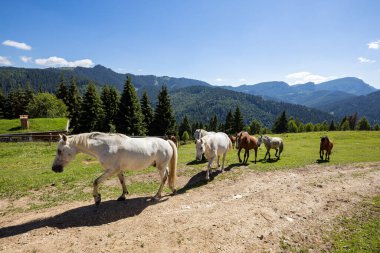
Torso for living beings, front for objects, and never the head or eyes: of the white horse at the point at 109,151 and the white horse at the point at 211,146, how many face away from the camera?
0

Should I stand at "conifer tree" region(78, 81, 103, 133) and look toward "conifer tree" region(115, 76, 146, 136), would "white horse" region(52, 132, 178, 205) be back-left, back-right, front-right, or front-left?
front-right

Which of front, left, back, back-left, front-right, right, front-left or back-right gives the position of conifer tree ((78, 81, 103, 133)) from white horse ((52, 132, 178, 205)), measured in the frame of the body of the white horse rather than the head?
right

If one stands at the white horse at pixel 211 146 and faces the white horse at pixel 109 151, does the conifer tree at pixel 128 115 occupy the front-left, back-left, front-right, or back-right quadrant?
back-right

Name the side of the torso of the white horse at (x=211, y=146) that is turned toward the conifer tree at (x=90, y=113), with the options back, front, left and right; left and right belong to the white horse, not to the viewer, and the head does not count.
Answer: right

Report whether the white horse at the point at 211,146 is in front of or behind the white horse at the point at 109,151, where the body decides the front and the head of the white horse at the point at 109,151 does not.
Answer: behind

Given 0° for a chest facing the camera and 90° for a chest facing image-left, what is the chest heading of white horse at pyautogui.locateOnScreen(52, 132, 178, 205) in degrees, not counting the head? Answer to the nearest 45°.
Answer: approximately 90°

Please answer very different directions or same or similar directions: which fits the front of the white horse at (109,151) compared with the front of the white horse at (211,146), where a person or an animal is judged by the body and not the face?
same or similar directions

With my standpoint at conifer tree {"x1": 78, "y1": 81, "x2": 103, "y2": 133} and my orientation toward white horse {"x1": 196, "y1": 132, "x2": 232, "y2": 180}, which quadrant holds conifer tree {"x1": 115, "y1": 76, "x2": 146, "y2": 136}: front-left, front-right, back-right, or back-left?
front-left

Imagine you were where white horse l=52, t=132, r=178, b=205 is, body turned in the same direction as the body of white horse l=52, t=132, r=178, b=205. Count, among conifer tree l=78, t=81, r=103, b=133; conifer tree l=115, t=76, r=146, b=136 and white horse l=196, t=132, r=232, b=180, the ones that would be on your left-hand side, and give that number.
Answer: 0

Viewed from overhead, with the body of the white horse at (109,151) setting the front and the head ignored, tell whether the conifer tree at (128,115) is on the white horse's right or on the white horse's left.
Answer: on the white horse's right

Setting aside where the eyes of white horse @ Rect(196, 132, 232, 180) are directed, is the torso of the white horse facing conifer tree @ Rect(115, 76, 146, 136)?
no
